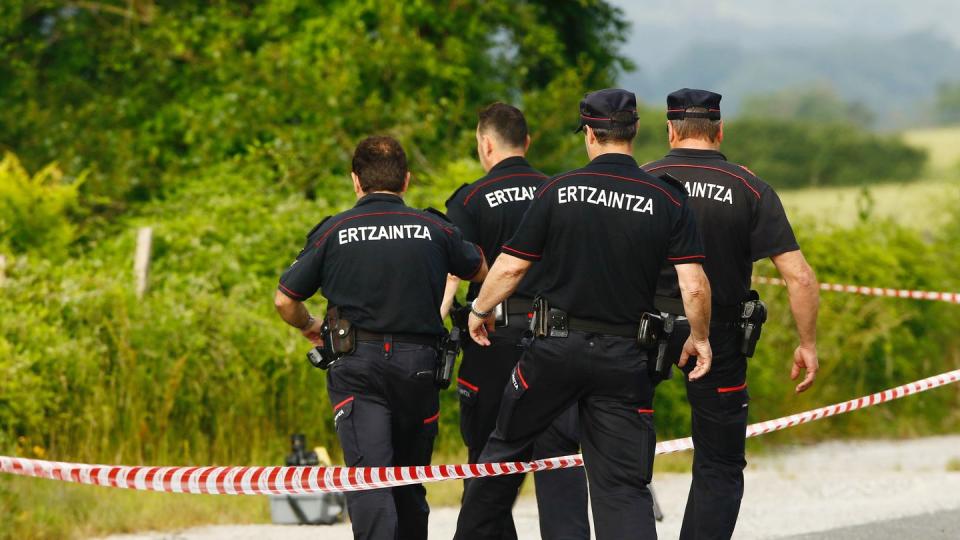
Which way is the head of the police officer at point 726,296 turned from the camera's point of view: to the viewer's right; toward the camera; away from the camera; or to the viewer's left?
away from the camera

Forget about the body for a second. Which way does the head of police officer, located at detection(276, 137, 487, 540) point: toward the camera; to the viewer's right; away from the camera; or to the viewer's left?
away from the camera

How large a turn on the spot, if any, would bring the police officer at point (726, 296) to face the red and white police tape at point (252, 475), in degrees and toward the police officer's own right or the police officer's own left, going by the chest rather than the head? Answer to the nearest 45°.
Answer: approximately 135° to the police officer's own left

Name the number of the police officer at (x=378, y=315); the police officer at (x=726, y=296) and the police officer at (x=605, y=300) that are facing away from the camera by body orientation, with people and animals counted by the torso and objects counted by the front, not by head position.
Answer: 3

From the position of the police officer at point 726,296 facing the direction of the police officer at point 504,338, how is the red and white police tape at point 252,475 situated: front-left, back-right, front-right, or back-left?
front-left

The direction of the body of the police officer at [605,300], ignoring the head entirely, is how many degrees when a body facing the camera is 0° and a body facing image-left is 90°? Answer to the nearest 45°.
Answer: approximately 180°

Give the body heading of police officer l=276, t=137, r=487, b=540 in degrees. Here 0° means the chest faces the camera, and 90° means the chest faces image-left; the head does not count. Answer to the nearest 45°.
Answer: approximately 180°

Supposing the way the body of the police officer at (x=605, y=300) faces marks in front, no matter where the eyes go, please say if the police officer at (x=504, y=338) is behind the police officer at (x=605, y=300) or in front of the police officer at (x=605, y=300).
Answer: in front

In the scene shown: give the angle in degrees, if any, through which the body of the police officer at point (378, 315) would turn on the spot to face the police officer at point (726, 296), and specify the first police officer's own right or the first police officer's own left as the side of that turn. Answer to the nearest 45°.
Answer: approximately 90° to the first police officer's own right

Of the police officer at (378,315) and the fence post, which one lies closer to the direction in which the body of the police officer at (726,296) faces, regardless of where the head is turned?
the fence post

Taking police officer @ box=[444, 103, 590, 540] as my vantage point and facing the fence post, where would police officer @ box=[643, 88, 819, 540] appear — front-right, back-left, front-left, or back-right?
back-right

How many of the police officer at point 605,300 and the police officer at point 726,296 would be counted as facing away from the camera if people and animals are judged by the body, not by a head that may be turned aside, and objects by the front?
2

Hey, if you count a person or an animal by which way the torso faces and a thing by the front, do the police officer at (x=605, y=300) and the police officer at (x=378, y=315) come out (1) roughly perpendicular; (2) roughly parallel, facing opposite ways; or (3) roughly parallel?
roughly parallel

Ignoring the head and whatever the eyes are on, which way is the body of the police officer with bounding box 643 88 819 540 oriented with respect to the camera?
away from the camera
